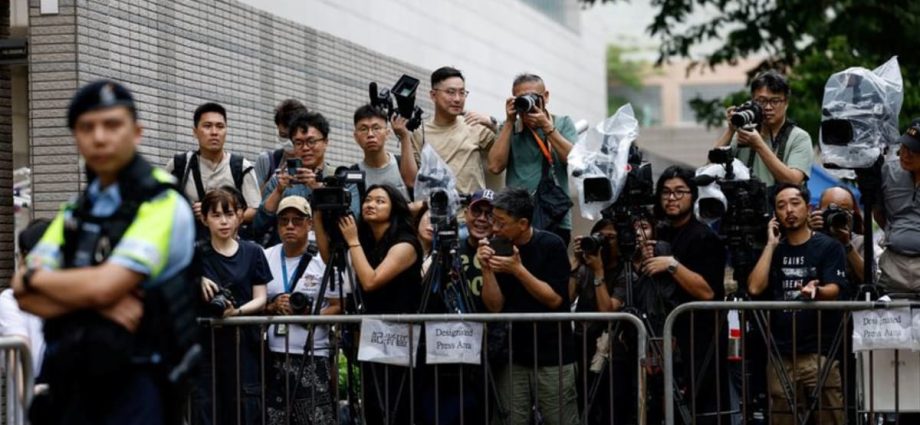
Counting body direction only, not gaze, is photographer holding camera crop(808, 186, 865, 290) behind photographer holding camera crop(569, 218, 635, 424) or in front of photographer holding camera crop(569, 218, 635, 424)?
behind

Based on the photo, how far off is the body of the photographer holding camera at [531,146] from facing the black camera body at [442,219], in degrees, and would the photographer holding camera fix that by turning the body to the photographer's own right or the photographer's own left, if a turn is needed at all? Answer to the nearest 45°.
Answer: approximately 45° to the photographer's own right

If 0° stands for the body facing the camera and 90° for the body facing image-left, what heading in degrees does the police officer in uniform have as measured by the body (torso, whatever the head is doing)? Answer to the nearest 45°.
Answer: approximately 45°

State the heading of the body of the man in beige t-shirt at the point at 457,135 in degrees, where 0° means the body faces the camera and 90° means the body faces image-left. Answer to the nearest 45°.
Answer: approximately 0°

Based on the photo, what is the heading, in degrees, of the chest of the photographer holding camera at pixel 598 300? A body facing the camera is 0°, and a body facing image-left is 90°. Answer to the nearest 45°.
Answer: approximately 45°

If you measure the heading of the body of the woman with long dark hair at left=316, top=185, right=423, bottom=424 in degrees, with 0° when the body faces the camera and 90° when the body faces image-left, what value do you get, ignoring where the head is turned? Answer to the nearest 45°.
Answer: approximately 45°
